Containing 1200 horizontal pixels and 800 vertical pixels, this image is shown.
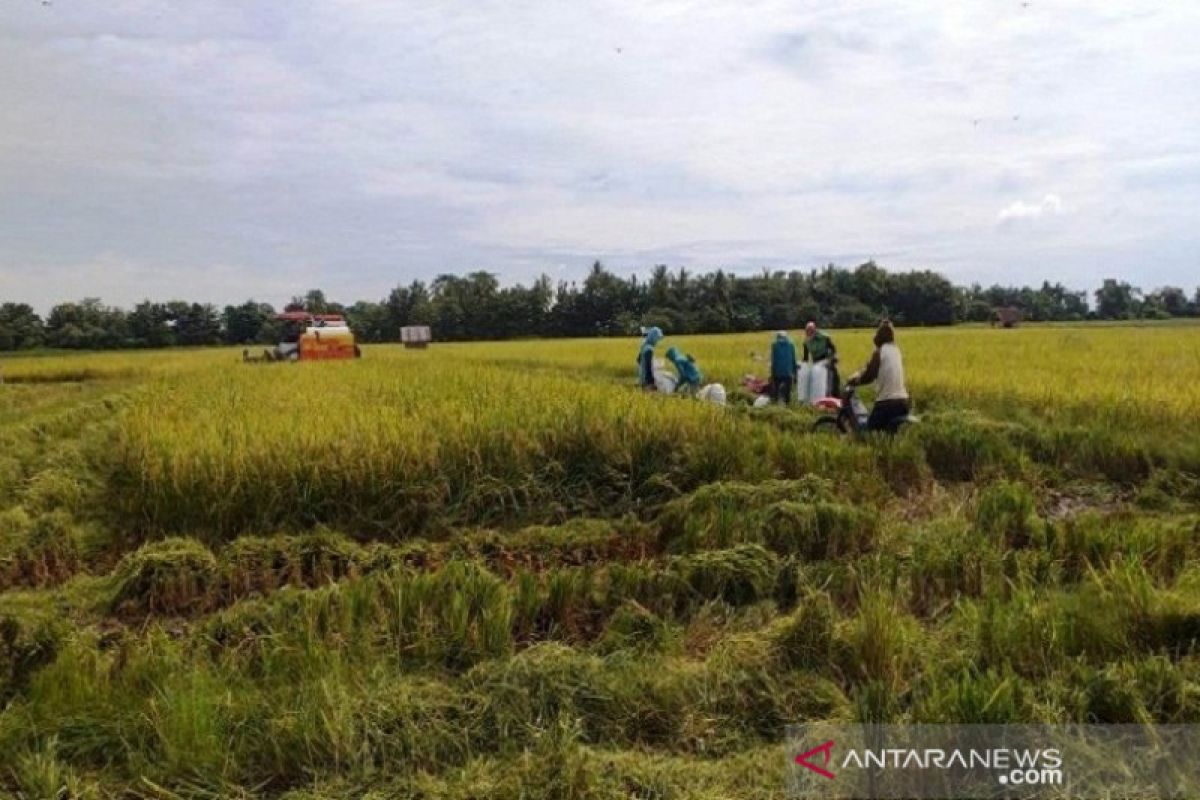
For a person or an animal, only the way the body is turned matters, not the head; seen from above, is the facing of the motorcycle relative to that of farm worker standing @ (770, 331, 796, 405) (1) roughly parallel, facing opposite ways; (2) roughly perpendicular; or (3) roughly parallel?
roughly perpendicular

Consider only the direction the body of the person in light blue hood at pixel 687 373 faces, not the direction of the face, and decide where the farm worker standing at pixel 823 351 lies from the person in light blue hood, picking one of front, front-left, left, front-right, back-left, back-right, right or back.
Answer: back

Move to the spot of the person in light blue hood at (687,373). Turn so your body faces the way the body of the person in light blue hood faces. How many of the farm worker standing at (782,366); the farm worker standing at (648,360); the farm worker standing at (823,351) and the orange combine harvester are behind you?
2

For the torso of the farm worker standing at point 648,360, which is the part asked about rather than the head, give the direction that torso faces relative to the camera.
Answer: to the viewer's right

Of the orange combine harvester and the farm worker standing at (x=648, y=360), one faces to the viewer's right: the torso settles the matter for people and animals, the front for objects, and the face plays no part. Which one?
the farm worker standing

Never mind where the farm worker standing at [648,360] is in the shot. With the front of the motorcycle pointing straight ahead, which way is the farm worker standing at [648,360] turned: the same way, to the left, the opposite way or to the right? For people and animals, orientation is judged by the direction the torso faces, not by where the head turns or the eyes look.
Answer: the opposite way

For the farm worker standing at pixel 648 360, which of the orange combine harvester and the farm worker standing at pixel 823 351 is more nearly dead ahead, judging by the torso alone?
the farm worker standing

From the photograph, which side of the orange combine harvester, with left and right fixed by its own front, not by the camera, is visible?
left

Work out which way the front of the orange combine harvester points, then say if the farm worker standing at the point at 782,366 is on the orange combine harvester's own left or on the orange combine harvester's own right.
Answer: on the orange combine harvester's own left
